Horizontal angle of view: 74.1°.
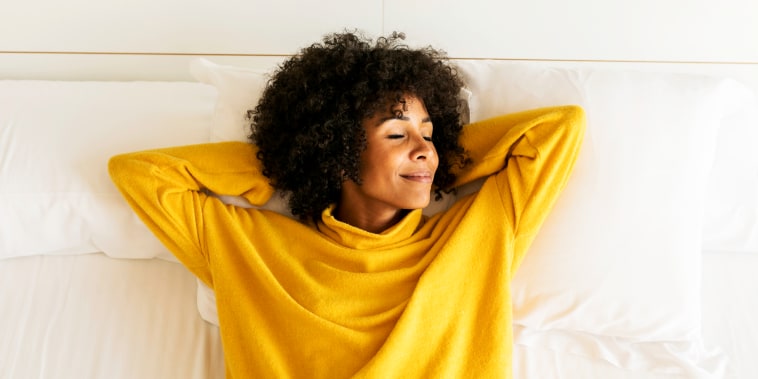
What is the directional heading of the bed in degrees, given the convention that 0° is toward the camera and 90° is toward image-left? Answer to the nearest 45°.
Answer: approximately 0°
